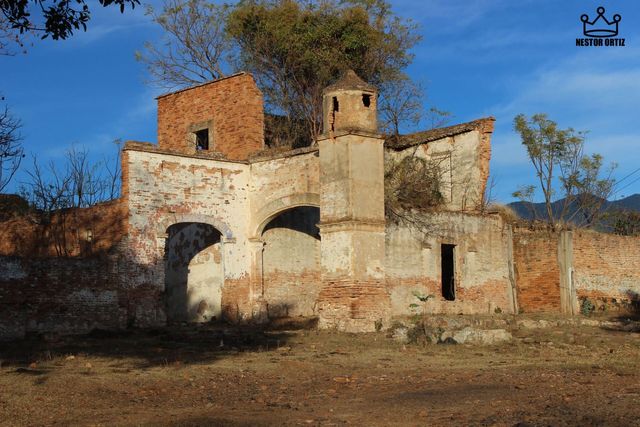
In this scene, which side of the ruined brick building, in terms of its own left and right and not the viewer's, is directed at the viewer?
front
